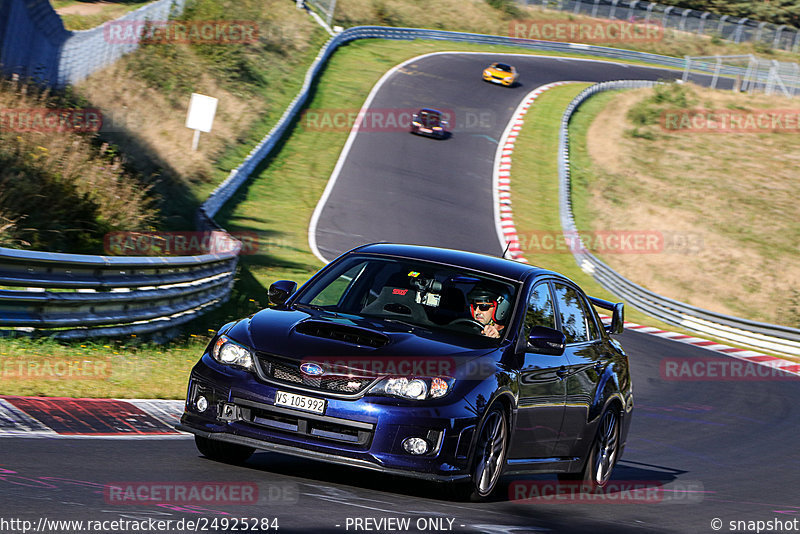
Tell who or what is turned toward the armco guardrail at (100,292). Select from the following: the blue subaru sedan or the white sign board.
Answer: the white sign board

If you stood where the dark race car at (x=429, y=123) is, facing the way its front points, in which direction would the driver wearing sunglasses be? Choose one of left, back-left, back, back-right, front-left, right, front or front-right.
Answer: front-left

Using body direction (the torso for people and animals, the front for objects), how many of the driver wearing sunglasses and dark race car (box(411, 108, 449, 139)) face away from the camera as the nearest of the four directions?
0

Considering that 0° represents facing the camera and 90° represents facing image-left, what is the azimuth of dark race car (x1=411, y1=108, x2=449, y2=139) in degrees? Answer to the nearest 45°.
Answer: approximately 45°

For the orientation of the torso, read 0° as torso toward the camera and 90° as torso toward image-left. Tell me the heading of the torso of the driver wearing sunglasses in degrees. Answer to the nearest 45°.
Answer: approximately 45°

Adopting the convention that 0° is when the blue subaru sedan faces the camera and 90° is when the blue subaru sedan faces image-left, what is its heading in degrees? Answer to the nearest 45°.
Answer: approximately 45°

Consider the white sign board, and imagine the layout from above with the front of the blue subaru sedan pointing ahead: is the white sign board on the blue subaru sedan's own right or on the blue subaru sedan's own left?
on the blue subaru sedan's own right

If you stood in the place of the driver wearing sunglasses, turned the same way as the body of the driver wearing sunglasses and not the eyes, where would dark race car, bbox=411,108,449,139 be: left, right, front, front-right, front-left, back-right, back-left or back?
back-right

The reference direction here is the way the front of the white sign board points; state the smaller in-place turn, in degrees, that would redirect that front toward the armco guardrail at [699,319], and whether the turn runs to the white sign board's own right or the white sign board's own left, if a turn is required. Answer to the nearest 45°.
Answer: approximately 45° to the white sign board's own left

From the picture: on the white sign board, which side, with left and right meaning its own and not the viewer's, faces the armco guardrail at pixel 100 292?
front

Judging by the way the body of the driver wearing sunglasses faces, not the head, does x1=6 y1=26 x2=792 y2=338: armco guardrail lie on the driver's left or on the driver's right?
on the driver's right

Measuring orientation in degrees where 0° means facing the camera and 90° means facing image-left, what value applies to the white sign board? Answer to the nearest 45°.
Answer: approximately 0°

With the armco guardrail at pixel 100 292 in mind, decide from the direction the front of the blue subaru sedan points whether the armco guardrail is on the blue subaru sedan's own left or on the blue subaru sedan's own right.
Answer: on the blue subaru sedan's own right
